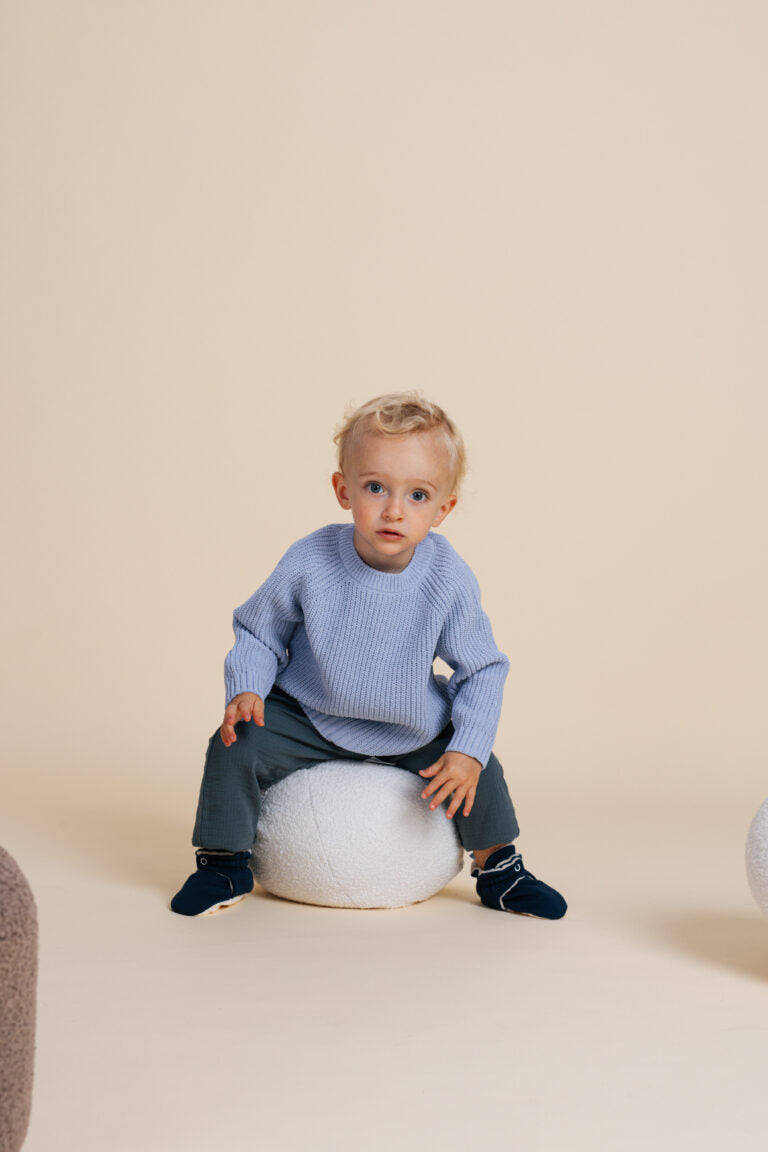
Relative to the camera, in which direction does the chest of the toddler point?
toward the camera

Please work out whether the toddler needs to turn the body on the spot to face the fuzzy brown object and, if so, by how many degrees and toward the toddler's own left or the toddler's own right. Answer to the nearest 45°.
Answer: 0° — they already face it

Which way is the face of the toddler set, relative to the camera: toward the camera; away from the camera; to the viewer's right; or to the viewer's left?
toward the camera

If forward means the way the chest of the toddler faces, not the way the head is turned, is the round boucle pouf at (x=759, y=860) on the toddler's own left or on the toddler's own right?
on the toddler's own left

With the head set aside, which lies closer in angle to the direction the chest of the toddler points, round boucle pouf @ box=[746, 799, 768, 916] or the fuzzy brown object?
the fuzzy brown object

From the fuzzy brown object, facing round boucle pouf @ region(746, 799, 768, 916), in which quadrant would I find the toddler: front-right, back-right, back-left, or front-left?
front-left
